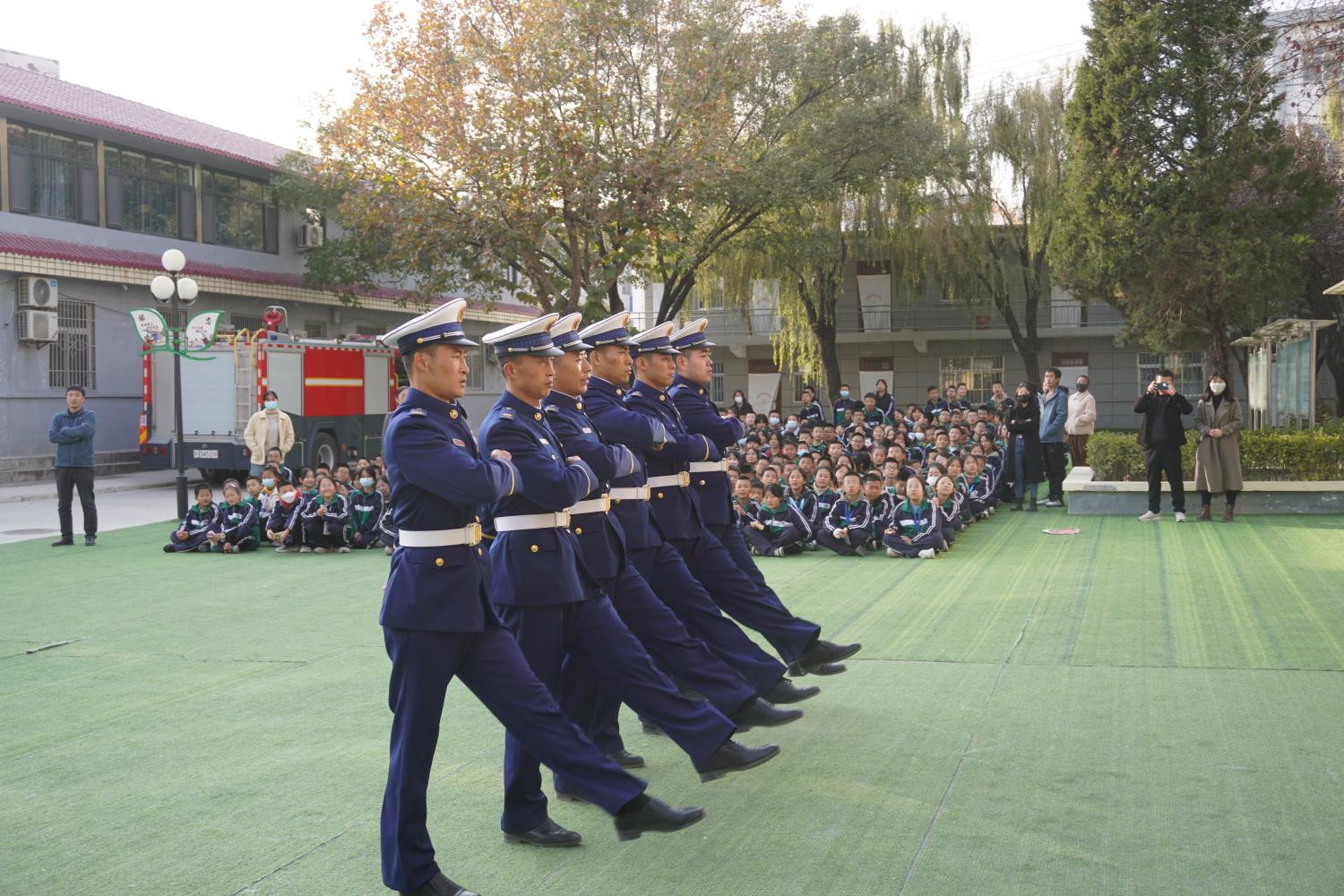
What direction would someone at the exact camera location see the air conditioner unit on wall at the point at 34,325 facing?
facing the viewer and to the right of the viewer

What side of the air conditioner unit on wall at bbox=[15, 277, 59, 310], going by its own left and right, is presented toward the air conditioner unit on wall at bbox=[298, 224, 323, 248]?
left

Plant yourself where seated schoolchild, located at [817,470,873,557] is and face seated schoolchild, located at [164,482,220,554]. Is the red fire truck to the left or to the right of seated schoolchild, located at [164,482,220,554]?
right

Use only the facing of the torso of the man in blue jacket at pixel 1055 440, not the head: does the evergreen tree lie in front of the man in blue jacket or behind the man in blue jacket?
behind

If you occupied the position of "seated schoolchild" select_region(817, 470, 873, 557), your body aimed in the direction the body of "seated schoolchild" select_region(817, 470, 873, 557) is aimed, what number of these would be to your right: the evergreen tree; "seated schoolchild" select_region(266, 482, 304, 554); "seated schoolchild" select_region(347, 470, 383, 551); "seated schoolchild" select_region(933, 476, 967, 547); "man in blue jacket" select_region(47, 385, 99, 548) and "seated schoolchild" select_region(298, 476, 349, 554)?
4

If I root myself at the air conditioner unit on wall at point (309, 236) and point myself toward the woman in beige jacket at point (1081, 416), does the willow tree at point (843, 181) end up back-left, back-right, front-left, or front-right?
front-left

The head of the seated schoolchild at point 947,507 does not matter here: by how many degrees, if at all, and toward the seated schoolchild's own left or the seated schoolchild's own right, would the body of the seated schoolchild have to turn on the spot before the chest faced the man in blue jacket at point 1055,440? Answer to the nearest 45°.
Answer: approximately 180°

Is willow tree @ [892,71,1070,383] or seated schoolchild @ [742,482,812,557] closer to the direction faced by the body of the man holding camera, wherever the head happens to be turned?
the seated schoolchild

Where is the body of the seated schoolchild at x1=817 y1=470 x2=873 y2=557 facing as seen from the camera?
toward the camera

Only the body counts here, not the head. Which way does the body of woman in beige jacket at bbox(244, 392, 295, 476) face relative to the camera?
toward the camera

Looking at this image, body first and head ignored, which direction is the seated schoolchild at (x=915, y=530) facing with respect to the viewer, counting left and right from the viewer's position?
facing the viewer
